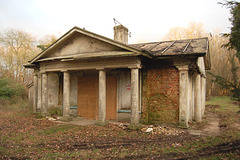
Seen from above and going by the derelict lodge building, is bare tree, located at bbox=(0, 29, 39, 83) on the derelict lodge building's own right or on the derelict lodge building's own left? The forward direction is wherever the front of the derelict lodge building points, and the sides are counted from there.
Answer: on the derelict lodge building's own right

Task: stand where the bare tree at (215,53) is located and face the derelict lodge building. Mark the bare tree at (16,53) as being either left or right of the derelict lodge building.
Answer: right

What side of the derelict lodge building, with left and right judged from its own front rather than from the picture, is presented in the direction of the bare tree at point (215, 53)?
back

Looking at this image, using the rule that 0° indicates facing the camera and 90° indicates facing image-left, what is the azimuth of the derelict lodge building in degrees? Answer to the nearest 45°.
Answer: approximately 45°
